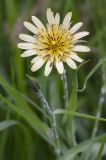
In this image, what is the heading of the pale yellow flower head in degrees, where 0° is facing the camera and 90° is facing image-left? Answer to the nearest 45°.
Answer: approximately 0°
